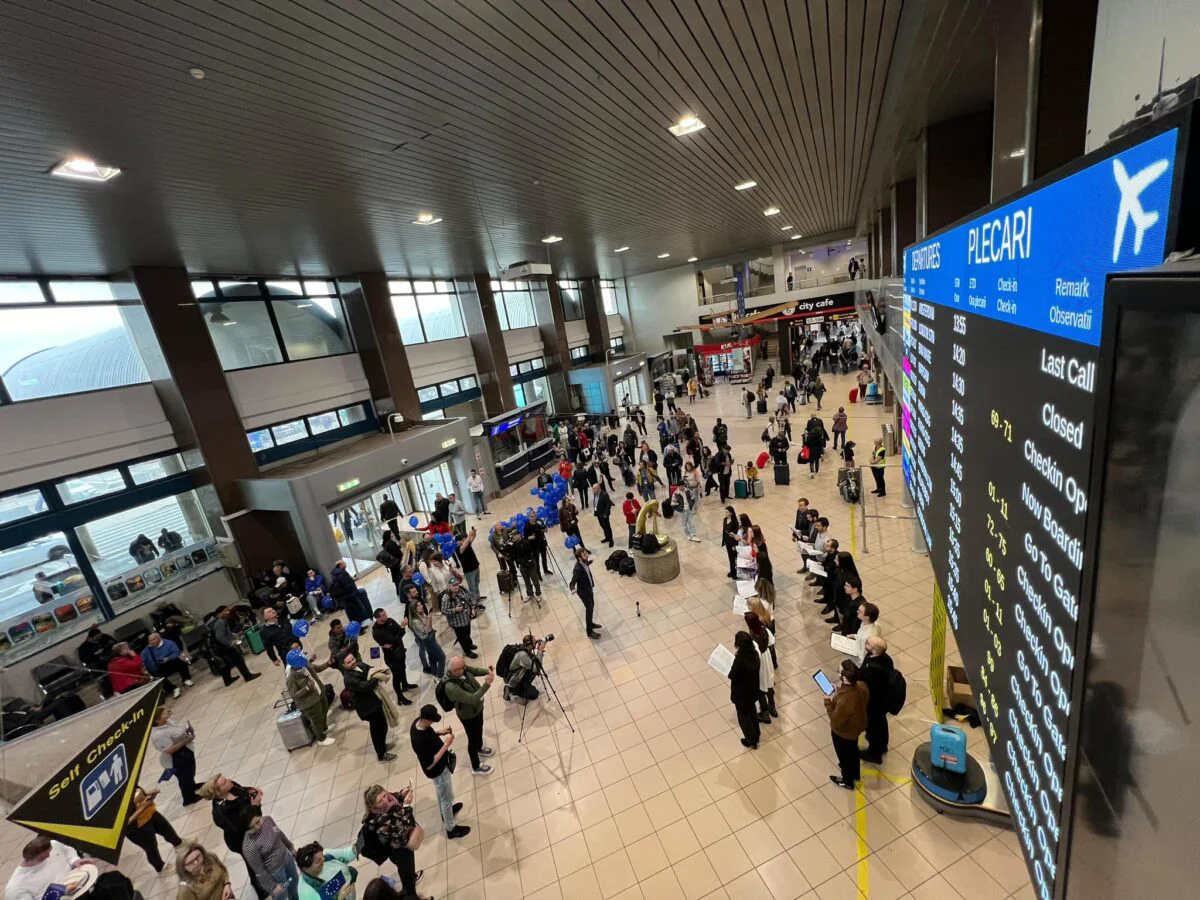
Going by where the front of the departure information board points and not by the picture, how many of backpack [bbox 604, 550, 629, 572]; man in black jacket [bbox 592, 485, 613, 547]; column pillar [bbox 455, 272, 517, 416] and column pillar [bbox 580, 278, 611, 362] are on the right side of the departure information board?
4

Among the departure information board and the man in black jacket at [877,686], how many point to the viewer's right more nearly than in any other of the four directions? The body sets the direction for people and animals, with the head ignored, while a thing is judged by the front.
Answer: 0

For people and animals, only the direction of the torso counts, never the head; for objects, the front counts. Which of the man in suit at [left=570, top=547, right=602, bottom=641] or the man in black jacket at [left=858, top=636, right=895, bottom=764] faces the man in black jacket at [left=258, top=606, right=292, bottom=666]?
the man in black jacket at [left=858, top=636, right=895, bottom=764]

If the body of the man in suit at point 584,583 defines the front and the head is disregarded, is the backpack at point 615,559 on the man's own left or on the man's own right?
on the man's own left

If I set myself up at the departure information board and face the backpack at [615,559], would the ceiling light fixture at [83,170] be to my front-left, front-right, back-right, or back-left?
front-left

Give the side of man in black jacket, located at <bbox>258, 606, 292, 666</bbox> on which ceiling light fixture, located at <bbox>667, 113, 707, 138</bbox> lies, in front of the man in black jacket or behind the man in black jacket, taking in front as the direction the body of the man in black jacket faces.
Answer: in front

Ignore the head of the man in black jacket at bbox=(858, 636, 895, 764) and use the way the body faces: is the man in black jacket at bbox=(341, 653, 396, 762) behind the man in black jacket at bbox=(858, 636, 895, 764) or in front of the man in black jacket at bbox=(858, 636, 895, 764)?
in front

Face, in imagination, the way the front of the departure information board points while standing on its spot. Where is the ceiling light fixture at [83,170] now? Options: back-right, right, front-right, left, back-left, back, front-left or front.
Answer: front-right

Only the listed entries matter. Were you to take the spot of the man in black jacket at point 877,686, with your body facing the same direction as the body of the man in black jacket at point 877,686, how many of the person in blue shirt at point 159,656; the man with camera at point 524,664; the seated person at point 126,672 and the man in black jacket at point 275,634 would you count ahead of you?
4
